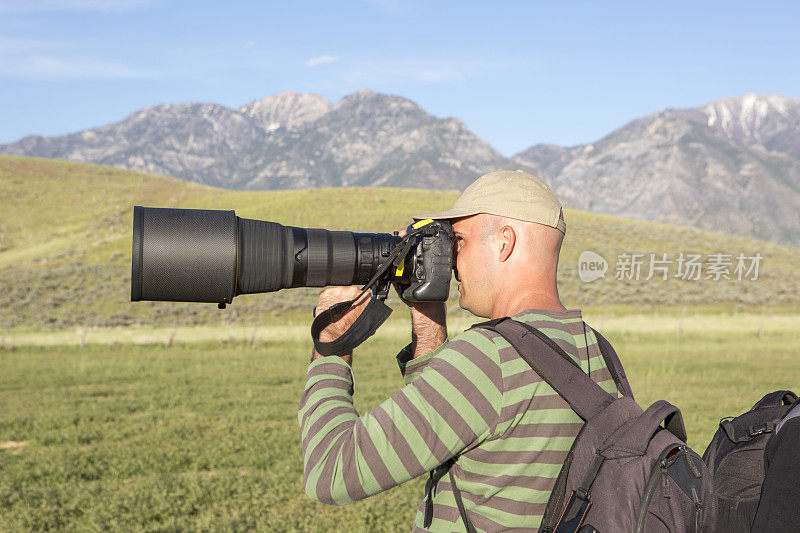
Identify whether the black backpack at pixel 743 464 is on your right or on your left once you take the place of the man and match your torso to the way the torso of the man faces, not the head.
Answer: on your right

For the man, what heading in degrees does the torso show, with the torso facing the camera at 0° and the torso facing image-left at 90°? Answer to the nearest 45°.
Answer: approximately 135°

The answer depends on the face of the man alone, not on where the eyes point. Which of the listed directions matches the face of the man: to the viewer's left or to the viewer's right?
to the viewer's left
